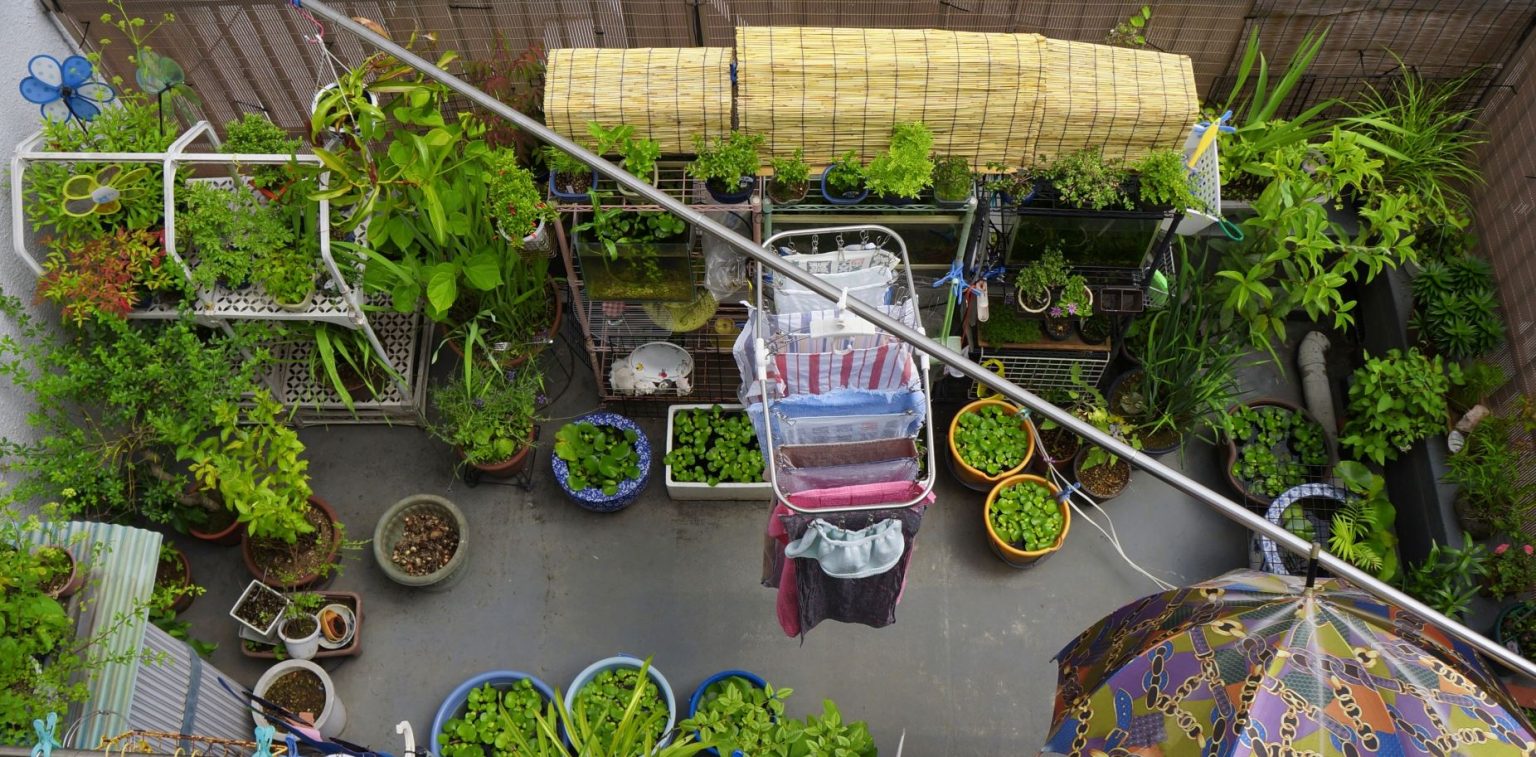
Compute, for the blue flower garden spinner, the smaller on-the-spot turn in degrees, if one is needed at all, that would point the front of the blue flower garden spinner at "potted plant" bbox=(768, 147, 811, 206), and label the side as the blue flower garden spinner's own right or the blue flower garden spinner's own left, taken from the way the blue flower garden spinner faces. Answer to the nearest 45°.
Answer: approximately 45° to the blue flower garden spinner's own left

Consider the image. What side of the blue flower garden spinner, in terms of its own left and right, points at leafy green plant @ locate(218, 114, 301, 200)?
left

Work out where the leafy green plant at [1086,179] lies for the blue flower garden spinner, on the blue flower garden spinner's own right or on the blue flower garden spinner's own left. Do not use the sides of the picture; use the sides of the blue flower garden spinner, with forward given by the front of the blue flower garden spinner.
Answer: on the blue flower garden spinner's own left

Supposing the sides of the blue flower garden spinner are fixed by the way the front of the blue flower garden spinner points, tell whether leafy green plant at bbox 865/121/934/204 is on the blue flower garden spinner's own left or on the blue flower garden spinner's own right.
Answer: on the blue flower garden spinner's own left

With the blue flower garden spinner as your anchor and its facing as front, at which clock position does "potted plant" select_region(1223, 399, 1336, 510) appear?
The potted plant is roughly at 10 o'clock from the blue flower garden spinner.

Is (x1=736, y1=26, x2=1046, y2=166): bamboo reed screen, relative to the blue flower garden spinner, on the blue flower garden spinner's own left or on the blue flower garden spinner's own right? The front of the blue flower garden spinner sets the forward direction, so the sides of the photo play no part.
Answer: on the blue flower garden spinner's own left

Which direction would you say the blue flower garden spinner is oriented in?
toward the camera

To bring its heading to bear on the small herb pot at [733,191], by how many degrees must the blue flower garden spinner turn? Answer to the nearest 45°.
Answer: approximately 45° to its left

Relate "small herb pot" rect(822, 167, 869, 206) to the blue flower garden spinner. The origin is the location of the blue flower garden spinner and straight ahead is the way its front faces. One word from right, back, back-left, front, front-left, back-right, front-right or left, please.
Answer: front-left

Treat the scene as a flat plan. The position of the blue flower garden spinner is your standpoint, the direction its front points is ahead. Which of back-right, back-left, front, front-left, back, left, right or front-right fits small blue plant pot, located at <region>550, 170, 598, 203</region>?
front-left
